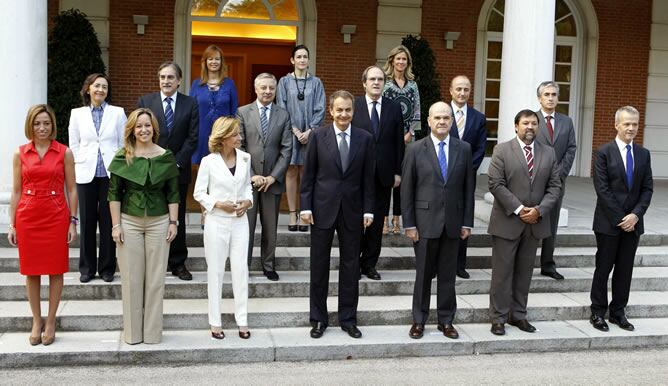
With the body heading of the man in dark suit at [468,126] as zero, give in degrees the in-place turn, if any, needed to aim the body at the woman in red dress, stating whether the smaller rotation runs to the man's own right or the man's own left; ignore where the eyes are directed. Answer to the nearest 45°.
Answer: approximately 45° to the man's own right

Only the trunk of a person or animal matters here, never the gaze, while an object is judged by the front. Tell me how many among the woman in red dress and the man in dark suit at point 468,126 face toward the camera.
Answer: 2

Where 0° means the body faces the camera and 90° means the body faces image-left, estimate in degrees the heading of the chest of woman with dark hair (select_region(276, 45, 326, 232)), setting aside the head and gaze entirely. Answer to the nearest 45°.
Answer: approximately 0°

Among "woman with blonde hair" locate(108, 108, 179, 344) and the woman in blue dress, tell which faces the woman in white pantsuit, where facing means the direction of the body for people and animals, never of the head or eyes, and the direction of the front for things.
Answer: the woman in blue dress

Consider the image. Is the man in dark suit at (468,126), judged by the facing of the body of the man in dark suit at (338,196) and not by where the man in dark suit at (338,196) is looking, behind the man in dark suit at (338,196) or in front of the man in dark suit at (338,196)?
behind

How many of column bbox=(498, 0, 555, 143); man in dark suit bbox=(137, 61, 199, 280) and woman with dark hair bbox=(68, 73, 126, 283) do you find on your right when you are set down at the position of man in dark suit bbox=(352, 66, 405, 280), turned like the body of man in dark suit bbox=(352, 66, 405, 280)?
2

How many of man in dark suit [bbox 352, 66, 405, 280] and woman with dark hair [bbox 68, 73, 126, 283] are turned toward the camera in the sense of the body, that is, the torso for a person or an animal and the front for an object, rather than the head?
2

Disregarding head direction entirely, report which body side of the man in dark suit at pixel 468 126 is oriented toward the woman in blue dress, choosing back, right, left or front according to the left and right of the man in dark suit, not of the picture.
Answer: right

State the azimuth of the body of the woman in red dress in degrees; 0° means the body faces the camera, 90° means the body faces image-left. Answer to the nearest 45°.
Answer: approximately 0°
